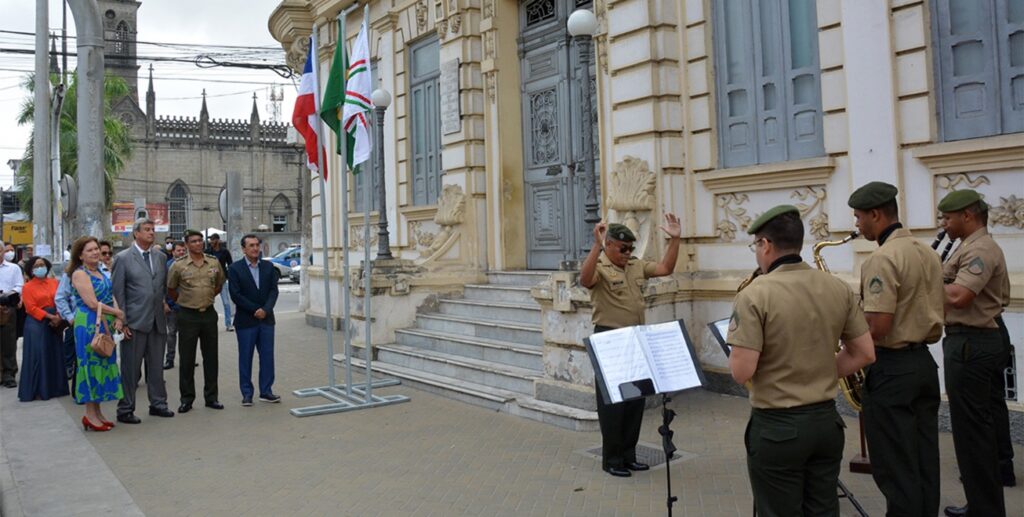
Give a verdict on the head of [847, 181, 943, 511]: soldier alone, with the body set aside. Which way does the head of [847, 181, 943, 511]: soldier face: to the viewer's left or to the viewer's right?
to the viewer's left

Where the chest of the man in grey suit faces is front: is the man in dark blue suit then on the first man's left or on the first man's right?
on the first man's left

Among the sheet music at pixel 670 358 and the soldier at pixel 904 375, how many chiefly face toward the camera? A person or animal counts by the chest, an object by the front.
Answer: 1

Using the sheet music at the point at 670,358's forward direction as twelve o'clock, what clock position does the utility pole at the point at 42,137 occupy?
The utility pole is roughly at 4 o'clock from the sheet music.

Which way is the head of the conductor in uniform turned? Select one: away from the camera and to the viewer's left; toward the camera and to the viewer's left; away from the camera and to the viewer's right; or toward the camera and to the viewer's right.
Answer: toward the camera and to the viewer's right

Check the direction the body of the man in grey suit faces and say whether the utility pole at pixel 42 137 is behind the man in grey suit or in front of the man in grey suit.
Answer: behind

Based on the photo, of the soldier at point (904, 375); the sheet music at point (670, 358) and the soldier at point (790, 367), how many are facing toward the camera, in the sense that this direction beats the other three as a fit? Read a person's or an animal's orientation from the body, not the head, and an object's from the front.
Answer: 1

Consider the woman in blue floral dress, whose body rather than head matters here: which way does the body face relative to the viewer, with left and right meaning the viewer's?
facing the viewer and to the right of the viewer

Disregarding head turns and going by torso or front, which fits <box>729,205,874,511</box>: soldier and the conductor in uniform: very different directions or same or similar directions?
very different directions

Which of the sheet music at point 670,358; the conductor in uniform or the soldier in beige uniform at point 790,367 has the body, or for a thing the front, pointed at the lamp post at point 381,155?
the soldier in beige uniform

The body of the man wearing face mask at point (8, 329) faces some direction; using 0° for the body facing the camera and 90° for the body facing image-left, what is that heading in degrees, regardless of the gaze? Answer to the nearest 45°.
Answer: approximately 315°

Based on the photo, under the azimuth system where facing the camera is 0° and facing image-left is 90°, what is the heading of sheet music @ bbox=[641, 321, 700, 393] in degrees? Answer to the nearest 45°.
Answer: approximately 0°

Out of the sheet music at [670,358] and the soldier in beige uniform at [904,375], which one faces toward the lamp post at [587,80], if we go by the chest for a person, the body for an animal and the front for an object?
the soldier in beige uniform

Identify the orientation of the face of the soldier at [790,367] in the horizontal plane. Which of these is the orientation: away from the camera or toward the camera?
away from the camera

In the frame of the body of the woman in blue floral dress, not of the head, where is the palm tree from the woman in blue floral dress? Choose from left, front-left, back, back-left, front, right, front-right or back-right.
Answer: back-left

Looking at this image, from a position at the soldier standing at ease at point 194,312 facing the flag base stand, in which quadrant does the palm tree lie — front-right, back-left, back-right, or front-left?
back-left
